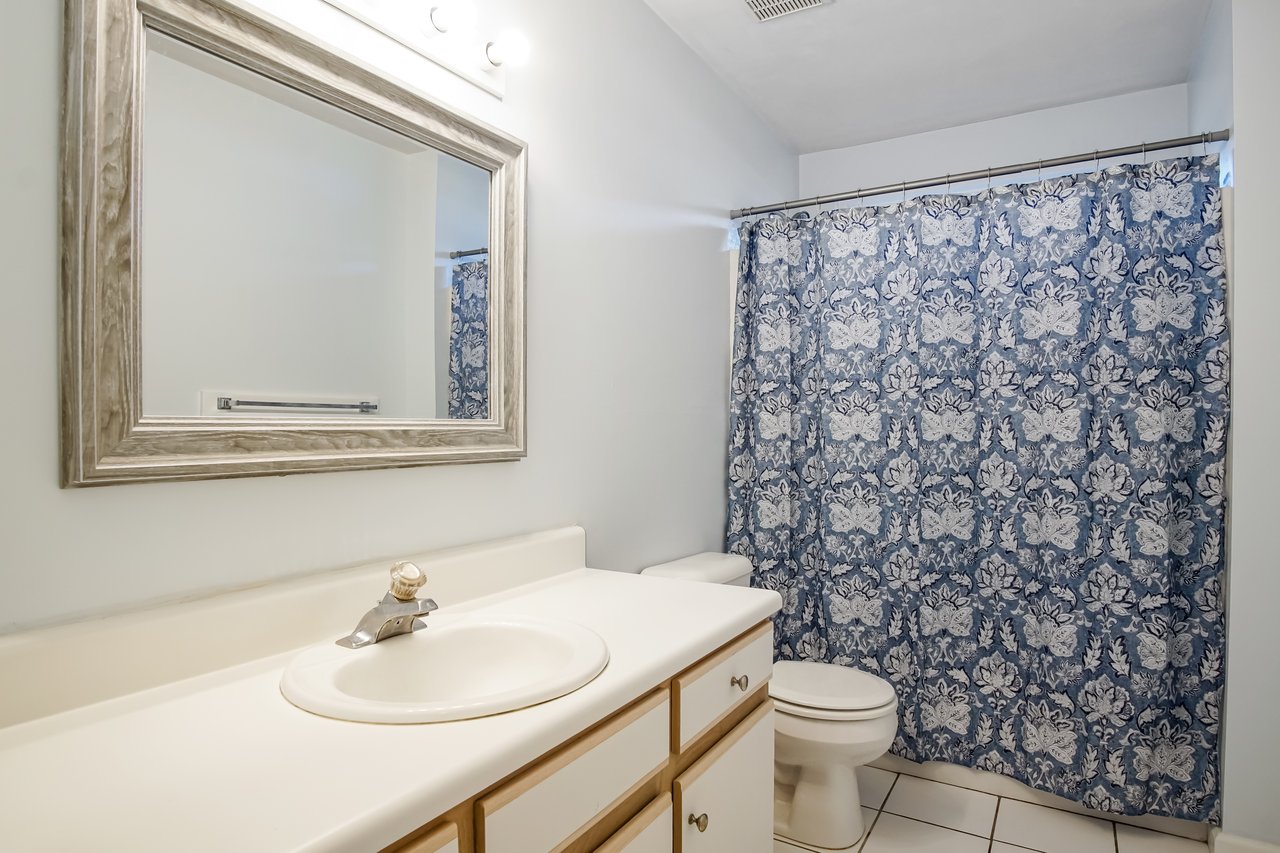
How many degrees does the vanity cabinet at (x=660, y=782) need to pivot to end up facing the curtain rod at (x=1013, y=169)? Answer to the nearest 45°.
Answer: approximately 90° to its left

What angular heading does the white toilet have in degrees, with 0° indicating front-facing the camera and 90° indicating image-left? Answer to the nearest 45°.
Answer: approximately 315°

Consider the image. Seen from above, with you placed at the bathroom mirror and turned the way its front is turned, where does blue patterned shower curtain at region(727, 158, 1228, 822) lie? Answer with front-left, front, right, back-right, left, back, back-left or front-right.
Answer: front-left

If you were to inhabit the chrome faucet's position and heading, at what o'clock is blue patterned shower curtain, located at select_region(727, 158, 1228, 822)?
The blue patterned shower curtain is roughly at 10 o'clock from the chrome faucet.

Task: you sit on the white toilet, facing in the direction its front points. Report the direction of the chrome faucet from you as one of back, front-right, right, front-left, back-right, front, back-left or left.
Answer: right

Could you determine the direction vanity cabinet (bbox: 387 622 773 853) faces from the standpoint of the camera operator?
facing the viewer and to the right of the viewer

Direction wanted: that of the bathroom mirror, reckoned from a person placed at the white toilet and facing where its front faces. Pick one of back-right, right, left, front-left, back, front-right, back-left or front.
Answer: right

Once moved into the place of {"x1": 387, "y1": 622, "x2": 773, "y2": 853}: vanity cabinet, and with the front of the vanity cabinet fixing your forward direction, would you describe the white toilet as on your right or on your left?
on your left
